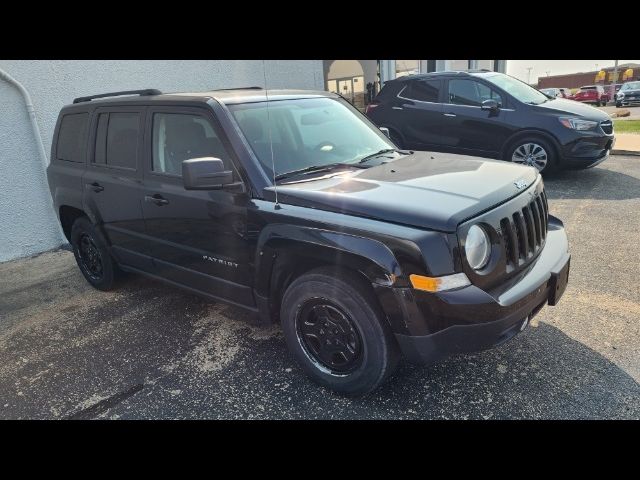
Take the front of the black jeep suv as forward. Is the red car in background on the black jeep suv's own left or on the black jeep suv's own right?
on the black jeep suv's own left

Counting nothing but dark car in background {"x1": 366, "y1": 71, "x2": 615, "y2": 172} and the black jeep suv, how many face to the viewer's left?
0

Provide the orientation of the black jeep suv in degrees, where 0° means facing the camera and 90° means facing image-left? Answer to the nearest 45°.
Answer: approximately 315°

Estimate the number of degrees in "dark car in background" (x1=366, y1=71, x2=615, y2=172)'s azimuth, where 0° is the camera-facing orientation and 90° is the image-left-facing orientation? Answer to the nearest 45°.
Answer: approximately 315°

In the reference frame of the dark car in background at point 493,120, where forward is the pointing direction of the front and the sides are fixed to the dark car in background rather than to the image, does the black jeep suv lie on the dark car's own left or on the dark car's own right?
on the dark car's own right

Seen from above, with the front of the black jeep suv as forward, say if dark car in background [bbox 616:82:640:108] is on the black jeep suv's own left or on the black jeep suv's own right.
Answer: on the black jeep suv's own left

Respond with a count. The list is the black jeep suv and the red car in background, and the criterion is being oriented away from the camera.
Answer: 1

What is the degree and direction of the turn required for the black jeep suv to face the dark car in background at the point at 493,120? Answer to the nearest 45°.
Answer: approximately 90° to its left
